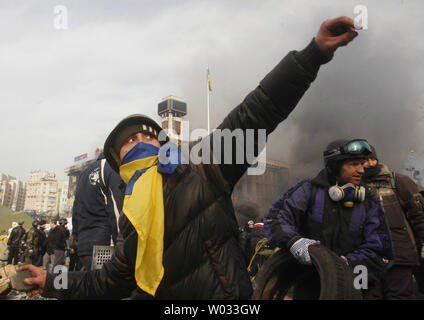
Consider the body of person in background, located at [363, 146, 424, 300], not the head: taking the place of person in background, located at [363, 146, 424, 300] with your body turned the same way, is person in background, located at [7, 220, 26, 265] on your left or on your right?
on your right

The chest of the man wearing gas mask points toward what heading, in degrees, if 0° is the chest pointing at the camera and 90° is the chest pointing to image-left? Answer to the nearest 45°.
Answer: approximately 315°

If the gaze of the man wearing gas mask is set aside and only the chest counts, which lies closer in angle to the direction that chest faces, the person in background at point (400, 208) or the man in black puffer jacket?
the man in black puffer jacket

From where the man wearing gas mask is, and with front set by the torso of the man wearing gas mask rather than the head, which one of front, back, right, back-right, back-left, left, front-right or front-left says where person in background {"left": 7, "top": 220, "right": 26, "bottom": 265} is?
back
